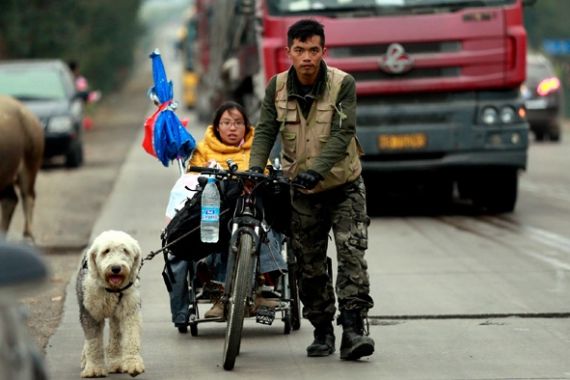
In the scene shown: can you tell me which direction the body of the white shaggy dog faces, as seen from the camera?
toward the camera

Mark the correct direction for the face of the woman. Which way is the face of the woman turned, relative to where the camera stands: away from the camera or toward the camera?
toward the camera

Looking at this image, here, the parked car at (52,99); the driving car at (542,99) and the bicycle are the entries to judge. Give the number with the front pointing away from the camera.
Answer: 1

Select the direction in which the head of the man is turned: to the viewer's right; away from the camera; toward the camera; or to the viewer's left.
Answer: toward the camera

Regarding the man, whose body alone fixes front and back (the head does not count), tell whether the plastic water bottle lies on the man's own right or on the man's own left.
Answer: on the man's own right

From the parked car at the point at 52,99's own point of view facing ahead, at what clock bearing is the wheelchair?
The wheelchair is roughly at 12 o'clock from the parked car.

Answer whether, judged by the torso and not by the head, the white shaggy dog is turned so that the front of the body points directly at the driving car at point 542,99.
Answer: no

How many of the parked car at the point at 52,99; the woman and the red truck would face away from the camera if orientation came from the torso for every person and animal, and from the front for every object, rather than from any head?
0

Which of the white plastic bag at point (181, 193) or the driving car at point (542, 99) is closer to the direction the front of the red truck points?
the white plastic bag

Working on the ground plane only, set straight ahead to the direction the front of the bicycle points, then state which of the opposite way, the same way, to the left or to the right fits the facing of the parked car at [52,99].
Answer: the same way

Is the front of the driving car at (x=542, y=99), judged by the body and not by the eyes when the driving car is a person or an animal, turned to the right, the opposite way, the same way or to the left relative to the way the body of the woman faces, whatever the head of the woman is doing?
the opposite way

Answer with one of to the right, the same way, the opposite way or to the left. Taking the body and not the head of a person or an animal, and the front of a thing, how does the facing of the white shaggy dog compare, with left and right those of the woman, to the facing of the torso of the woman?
the same way

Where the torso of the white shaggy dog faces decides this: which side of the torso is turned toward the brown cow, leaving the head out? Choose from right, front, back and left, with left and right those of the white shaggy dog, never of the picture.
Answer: back

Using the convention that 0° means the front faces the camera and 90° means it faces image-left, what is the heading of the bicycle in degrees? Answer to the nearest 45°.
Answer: approximately 0°

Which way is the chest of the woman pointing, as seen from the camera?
toward the camera

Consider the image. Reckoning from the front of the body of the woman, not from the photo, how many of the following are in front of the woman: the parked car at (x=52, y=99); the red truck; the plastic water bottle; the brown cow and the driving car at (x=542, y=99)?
1

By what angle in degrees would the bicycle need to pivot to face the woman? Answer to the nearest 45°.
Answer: approximately 180°

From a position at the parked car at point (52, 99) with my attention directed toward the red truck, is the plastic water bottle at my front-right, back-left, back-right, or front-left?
front-right

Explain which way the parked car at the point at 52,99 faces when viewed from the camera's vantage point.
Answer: facing the viewer

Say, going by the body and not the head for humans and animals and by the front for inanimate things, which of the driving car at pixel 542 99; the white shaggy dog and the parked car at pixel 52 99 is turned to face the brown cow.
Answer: the parked car at pixel 52 99

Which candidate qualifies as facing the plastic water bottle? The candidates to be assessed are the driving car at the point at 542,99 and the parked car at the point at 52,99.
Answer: the parked car at the point at 52,99

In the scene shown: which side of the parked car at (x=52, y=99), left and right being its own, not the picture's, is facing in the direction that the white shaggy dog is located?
front
